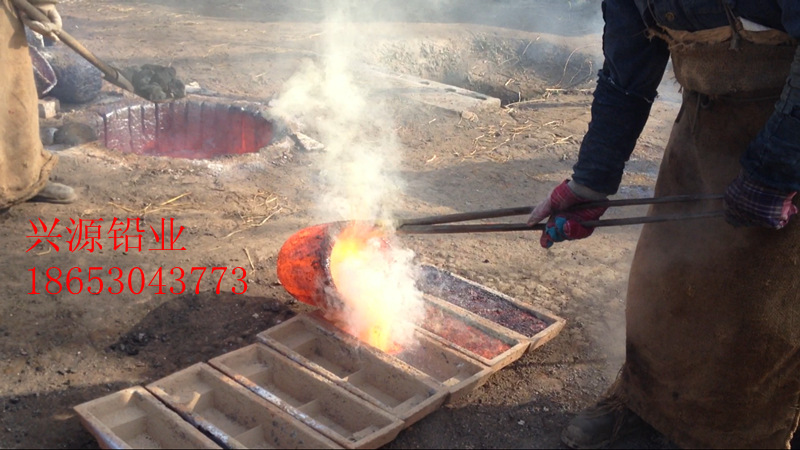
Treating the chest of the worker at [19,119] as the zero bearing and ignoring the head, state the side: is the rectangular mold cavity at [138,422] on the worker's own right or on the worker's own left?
on the worker's own right

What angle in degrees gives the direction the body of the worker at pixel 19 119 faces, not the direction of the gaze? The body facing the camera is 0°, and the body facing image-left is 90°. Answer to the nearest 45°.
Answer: approximately 270°

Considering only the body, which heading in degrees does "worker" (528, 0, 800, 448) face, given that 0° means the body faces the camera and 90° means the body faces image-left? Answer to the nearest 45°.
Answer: approximately 45°

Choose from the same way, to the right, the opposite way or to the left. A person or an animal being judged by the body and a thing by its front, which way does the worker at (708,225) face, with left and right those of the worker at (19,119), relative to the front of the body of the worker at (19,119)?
the opposite way

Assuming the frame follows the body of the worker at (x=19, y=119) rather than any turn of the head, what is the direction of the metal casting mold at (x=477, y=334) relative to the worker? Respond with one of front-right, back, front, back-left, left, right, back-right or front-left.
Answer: front-right

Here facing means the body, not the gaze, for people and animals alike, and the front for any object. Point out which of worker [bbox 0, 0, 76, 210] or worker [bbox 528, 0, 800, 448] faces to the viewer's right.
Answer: worker [bbox 0, 0, 76, 210]

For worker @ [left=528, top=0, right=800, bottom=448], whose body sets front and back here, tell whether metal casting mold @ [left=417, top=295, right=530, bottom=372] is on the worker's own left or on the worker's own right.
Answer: on the worker's own right

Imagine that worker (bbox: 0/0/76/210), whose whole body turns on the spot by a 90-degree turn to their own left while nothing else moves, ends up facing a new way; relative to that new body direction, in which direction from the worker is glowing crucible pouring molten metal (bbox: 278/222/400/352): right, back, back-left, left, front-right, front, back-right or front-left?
back-right

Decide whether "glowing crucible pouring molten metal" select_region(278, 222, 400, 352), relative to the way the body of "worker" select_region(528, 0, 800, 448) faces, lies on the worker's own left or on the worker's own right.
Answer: on the worker's own right

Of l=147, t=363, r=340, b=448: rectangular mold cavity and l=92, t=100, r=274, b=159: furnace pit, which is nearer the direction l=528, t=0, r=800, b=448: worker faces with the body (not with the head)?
the rectangular mold cavity

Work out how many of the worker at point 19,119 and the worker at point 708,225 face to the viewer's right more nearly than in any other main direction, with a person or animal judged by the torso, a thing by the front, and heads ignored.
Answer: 1

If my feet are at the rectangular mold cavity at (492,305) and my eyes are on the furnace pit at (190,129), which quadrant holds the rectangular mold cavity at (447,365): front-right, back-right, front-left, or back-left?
back-left

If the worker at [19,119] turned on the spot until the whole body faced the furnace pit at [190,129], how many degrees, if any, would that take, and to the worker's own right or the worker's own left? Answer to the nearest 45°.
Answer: approximately 45° to the worker's own left
